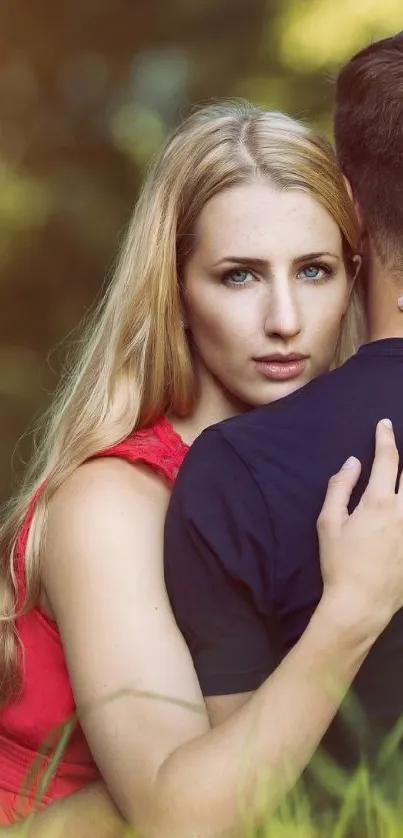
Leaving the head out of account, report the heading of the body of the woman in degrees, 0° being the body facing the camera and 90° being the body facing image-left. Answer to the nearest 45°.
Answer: approximately 315°

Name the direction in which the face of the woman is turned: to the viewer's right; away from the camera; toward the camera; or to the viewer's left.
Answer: toward the camera
